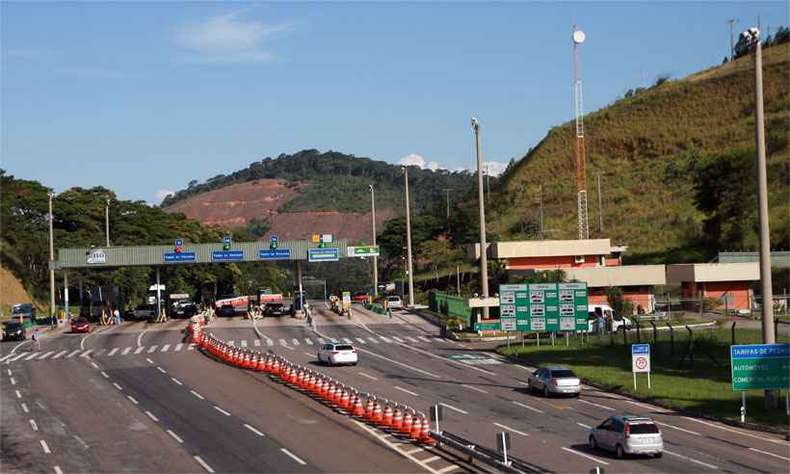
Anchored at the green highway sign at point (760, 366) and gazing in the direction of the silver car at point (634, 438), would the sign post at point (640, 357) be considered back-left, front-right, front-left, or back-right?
back-right

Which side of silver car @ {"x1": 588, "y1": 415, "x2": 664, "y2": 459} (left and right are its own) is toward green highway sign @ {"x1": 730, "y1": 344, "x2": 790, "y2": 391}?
right

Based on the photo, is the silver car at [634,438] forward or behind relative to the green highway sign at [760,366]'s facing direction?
forward

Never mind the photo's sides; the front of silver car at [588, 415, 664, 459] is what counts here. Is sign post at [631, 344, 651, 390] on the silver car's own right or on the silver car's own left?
on the silver car's own right

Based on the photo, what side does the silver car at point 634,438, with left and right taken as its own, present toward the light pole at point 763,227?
right

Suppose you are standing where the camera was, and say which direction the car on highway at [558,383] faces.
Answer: facing away from the viewer and to the left of the viewer

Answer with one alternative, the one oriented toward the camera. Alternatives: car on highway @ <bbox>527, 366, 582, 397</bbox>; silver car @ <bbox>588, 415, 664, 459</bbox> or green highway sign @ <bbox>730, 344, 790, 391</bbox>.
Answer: the green highway sign

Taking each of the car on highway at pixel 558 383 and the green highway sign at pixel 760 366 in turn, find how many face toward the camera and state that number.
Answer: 1

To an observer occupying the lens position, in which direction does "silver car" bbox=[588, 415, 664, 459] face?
facing away from the viewer and to the left of the viewer

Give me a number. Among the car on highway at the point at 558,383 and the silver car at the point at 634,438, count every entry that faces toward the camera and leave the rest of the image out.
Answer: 0

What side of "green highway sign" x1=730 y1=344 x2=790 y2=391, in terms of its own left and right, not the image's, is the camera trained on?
front

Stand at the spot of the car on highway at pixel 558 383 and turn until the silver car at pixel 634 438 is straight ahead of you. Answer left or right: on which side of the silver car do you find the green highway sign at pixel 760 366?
left
